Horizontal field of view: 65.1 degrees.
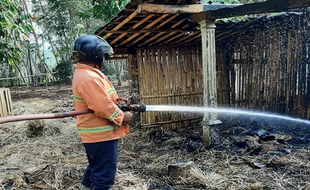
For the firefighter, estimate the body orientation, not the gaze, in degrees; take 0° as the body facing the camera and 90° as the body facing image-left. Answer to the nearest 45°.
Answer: approximately 270°

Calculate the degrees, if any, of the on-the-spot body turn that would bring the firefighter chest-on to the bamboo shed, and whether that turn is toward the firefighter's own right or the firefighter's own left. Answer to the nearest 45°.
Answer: approximately 45° to the firefighter's own left
